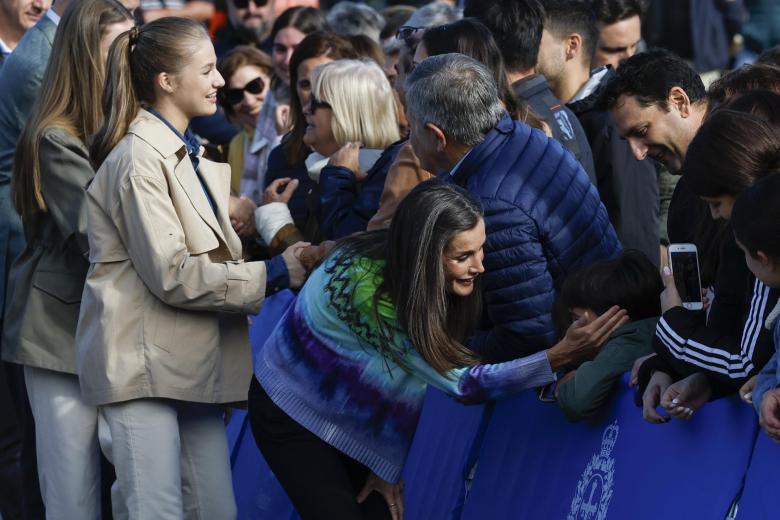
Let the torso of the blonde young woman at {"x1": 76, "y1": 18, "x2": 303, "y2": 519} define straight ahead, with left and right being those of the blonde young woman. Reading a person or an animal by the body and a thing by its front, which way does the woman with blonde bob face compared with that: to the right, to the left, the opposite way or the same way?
the opposite way

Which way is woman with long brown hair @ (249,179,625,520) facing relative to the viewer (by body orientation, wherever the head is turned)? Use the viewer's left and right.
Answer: facing to the right of the viewer

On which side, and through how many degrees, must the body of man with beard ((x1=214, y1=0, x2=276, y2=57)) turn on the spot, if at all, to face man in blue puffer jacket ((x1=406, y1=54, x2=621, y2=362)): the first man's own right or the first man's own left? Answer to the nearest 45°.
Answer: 0° — they already face them

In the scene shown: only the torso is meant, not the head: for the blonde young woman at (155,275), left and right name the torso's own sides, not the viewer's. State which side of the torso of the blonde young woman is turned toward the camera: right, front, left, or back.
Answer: right

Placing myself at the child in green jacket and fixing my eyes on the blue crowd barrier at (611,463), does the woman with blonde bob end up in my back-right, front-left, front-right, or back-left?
back-right

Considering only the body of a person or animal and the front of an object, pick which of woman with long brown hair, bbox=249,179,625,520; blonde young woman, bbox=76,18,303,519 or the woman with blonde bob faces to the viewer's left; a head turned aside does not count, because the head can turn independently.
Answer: the woman with blonde bob

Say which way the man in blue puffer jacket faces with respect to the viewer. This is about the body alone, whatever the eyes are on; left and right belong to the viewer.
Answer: facing away from the viewer and to the left of the viewer

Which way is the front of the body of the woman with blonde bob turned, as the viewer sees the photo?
to the viewer's left

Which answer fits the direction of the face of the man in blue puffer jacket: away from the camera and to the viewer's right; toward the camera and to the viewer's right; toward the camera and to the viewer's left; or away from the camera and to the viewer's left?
away from the camera and to the viewer's left
